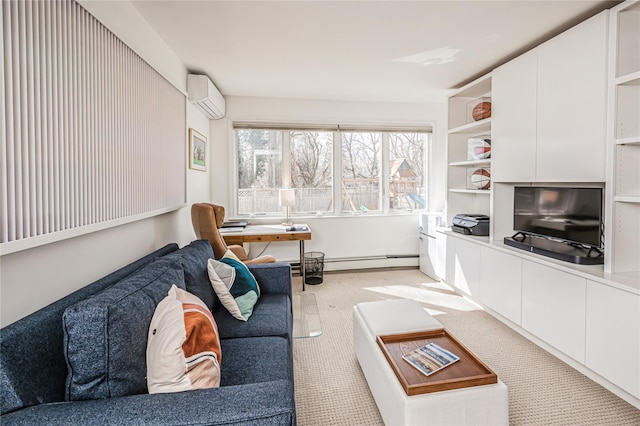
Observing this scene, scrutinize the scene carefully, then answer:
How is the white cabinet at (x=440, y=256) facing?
to the viewer's left

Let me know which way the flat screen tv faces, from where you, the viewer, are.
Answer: facing the viewer and to the left of the viewer

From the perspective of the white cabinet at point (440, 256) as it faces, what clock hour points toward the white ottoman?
The white ottoman is roughly at 9 o'clock from the white cabinet.

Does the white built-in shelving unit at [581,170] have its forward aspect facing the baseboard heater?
no

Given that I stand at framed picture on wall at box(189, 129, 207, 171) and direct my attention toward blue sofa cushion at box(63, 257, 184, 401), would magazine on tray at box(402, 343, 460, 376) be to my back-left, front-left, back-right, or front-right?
front-left

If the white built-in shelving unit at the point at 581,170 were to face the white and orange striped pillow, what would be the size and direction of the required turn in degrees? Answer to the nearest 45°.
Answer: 0° — it already faces it

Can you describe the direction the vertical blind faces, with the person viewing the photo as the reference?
facing the viewer and to the right of the viewer

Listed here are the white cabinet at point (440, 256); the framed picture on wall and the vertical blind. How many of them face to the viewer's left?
1

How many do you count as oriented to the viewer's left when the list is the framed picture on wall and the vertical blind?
0

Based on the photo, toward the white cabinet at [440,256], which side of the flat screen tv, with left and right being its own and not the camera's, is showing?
right

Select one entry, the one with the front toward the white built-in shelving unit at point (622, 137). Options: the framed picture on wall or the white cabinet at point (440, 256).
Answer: the framed picture on wall

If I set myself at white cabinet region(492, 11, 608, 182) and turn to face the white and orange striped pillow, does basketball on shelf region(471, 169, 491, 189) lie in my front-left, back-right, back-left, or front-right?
back-right

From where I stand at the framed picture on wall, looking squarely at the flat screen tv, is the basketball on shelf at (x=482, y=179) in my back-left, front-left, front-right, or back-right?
front-left

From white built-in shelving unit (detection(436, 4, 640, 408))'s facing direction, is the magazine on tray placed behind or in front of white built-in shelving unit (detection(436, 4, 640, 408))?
in front

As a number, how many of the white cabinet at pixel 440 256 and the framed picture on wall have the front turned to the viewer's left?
1

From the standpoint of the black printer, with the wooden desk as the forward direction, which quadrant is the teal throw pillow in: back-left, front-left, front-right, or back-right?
front-left

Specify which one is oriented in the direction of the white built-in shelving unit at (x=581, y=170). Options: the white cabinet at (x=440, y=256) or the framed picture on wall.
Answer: the framed picture on wall

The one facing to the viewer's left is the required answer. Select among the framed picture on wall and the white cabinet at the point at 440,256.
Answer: the white cabinet

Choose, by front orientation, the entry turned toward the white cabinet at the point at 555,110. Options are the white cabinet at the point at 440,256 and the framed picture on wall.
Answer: the framed picture on wall
